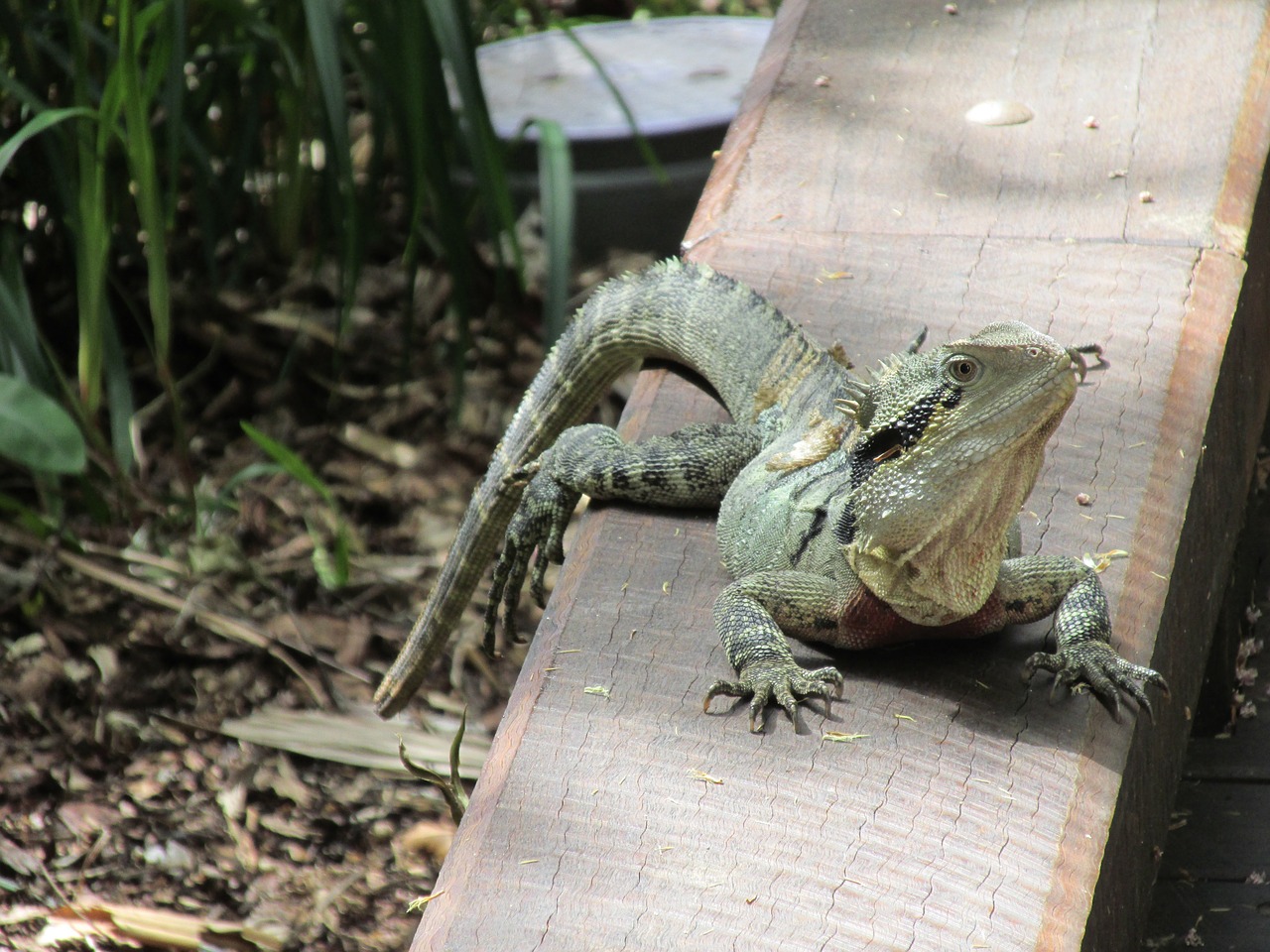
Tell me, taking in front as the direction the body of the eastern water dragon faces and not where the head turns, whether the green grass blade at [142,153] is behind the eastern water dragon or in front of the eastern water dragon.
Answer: behind

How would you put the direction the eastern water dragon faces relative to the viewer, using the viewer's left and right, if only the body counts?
facing the viewer and to the right of the viewer
